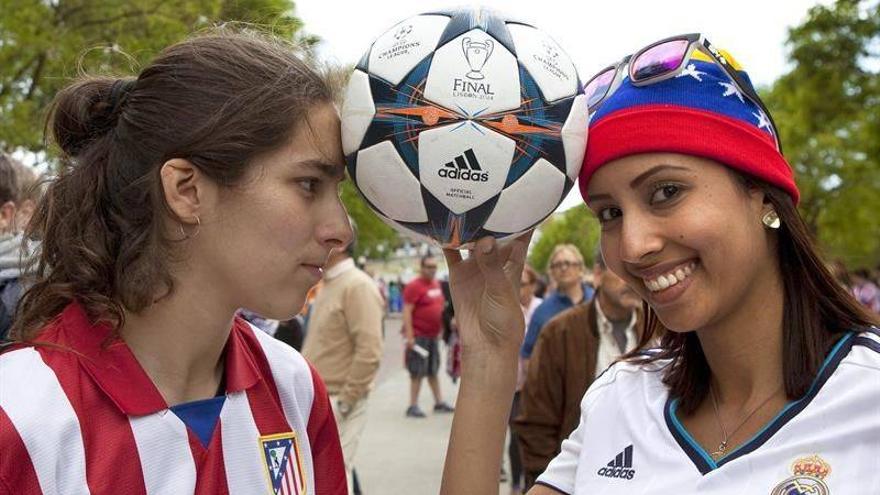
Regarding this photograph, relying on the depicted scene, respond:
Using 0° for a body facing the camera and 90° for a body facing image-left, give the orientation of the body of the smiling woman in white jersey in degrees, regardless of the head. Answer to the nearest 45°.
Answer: approximately 45°

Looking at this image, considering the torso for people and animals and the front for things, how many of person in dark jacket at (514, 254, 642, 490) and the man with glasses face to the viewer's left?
0

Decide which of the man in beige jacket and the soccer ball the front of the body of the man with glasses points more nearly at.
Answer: the soccer ball

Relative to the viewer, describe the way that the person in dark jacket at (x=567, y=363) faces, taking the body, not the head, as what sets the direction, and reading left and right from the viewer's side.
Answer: facing the viewer and to the right of the viewer

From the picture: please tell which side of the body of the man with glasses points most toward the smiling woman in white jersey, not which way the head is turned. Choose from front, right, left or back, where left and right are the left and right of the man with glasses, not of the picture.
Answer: front

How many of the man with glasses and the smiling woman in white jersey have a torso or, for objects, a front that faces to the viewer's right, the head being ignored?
0

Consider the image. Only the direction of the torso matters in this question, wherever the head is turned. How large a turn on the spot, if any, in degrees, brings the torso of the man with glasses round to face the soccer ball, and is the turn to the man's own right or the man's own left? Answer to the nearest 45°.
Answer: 0° — they already face it

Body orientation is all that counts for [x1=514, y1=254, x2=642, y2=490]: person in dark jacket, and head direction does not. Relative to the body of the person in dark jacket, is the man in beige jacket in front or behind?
behind

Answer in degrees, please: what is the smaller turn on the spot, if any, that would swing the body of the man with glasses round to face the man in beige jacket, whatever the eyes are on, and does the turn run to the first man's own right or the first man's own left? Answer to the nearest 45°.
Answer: approximately 45° to the first man's own right
